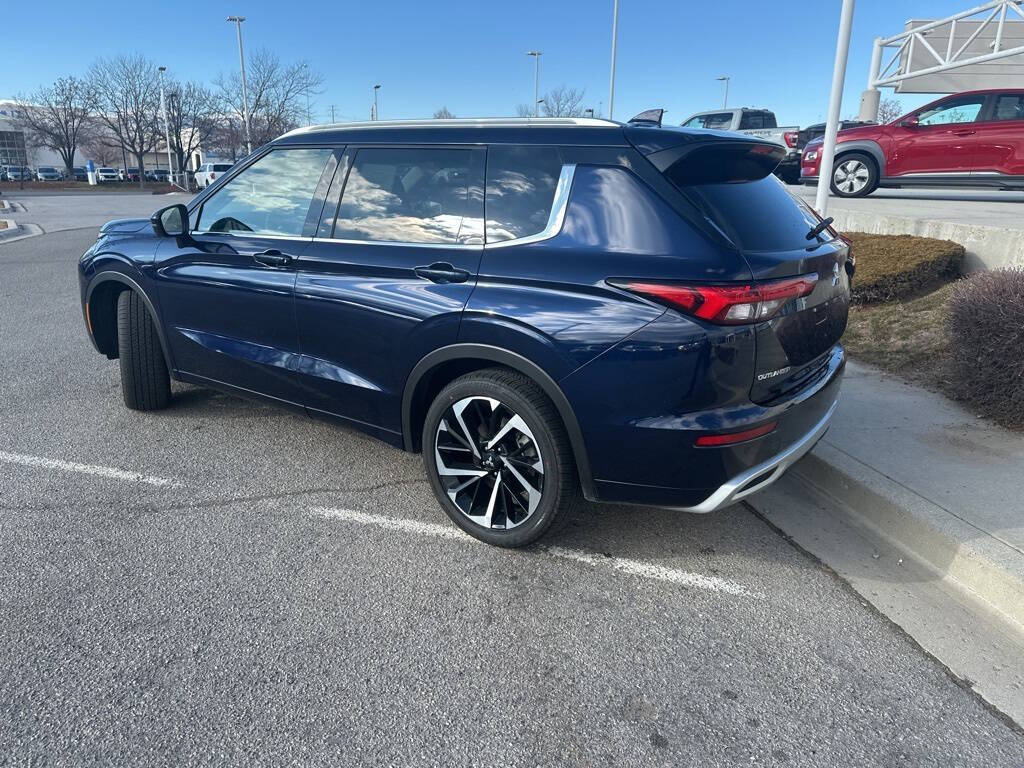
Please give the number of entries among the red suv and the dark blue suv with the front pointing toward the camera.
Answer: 0

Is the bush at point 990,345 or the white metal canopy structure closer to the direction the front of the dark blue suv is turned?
the white metal canopy structure

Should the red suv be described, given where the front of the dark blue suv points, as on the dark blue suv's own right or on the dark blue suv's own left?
on the dark blue suv's own right

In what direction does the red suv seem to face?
to the viewer's left

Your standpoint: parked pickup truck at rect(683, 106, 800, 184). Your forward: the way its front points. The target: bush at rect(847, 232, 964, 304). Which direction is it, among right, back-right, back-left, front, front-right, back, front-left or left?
back-left

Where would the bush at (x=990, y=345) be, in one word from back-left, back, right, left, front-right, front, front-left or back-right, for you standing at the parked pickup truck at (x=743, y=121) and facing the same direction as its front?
back-left

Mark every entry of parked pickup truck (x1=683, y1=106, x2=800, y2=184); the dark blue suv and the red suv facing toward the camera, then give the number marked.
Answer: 0

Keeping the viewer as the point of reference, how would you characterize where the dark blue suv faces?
facing away from the viewer and to the left of the viewer

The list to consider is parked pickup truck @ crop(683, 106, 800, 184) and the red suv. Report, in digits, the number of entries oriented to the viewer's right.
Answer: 0

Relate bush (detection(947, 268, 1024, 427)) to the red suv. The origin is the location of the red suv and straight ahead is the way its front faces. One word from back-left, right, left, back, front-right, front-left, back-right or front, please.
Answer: left

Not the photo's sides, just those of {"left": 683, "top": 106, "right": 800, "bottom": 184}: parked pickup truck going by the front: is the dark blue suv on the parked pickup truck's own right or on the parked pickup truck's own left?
on the parked pickup truck's own left

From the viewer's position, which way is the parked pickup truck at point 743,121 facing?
facing away from the viewer and to the left of the viewer
